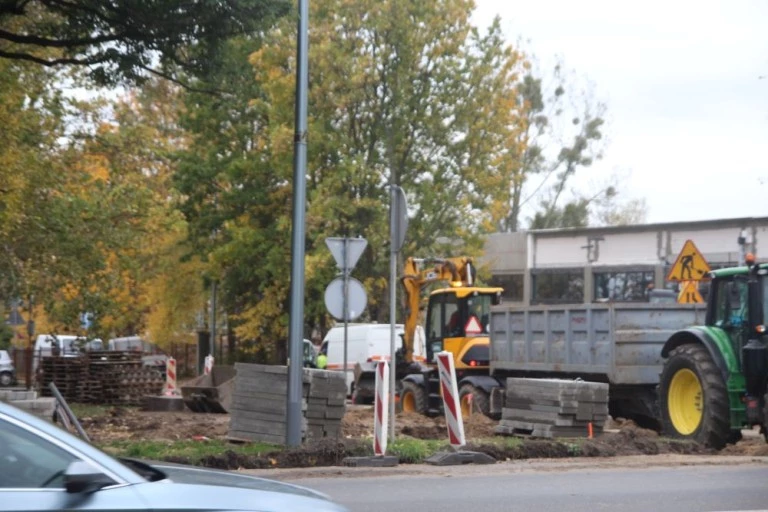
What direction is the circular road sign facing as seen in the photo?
away from the camera

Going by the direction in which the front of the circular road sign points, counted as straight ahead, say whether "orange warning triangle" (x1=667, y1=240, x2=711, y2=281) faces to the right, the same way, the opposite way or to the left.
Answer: the opposite way

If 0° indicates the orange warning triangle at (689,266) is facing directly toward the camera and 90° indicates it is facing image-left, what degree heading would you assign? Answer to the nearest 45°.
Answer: approximately 0°

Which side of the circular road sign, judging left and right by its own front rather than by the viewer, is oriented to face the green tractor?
right

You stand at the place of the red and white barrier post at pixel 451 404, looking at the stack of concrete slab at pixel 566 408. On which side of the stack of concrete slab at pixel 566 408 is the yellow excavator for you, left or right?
left

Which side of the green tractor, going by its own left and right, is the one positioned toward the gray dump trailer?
back

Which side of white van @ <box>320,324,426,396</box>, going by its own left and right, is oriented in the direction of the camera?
left

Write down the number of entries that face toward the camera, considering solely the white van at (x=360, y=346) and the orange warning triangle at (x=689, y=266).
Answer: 1
